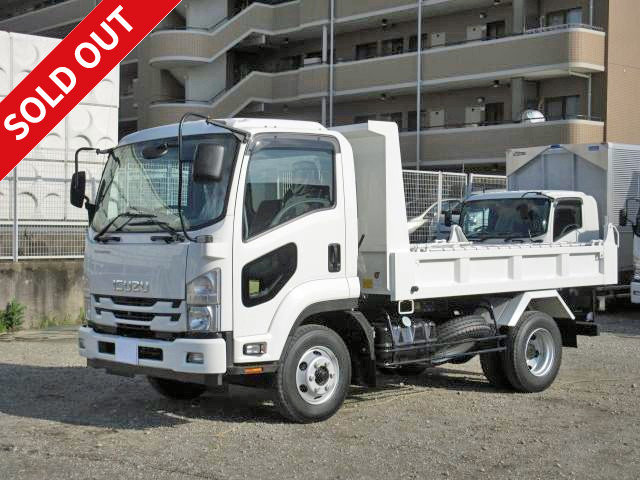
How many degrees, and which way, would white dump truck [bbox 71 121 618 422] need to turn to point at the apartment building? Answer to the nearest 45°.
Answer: approximately 135° to its right

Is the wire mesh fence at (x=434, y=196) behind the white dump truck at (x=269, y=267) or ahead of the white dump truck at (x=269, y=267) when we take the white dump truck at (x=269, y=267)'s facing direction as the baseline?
behind

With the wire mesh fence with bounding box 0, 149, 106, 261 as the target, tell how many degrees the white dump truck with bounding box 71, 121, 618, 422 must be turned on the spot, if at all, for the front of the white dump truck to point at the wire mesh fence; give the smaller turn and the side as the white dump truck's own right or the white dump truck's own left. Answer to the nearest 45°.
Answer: approximately 90° to the white dump truck's own right

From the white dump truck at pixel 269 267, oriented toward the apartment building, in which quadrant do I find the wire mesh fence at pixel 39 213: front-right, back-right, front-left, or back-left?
front-left

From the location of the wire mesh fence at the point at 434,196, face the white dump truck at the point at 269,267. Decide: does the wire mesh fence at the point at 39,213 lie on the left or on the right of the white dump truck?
right

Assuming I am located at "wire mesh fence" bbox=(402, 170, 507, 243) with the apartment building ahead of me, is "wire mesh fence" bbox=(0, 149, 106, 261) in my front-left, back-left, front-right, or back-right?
back-left

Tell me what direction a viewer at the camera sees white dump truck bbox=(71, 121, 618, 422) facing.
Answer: facing the viewer and to the left of the viewer
